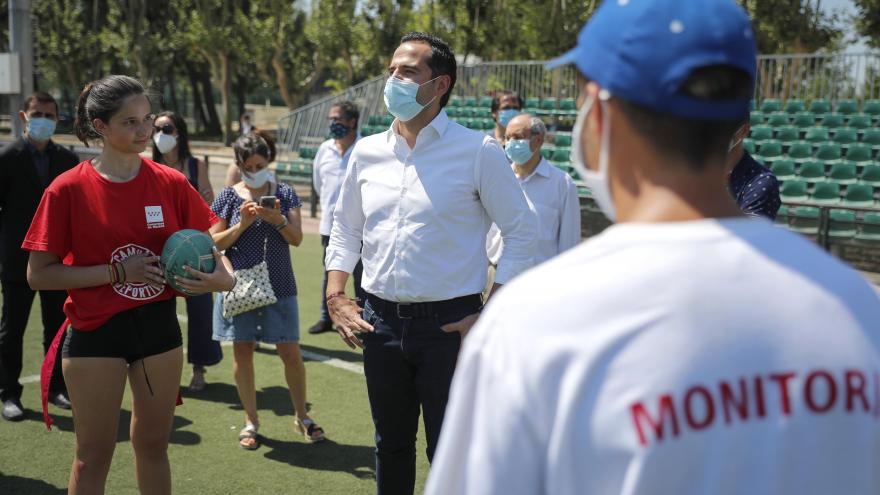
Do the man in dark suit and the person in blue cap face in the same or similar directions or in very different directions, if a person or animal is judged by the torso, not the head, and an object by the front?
very different directions

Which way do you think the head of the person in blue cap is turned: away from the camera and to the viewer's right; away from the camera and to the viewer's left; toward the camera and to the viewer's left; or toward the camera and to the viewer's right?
away from the camera and to the viewer's left

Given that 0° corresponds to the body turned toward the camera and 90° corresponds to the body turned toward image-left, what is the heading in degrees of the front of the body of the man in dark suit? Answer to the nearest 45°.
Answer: approximately 0°

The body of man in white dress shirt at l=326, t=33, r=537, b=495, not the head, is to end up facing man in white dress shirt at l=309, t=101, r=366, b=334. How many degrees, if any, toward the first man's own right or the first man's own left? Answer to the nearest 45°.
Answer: approximately 135° to the first man's own right

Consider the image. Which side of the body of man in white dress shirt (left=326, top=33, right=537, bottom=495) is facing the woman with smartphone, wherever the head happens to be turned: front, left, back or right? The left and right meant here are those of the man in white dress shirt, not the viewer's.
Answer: right

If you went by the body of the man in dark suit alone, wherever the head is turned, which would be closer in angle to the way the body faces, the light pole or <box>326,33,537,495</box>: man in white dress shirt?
the man in white dress shirt

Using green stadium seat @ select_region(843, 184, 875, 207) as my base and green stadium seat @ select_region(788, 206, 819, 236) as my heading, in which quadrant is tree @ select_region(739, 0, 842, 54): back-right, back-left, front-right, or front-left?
back-right

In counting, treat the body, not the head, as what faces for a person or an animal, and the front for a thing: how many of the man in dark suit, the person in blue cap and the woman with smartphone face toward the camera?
2

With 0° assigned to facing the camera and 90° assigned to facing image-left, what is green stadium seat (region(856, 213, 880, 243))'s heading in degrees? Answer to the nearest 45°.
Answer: approximately 45°

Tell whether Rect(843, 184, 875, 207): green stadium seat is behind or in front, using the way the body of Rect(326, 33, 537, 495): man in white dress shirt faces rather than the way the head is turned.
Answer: behind

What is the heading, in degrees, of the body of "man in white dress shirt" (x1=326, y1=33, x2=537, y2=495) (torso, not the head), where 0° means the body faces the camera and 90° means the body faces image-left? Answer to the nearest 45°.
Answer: approximately 45°
